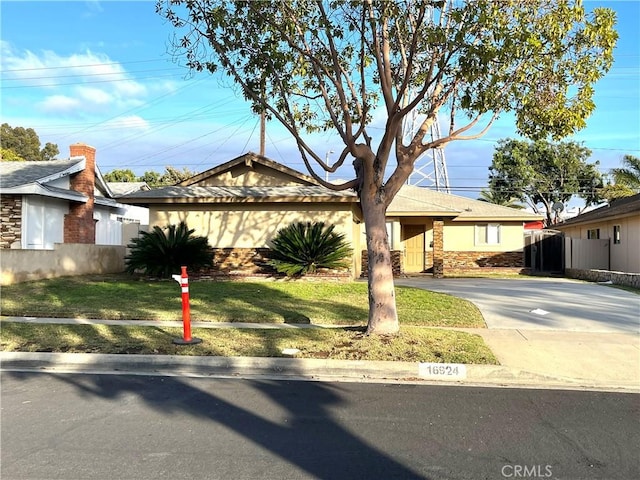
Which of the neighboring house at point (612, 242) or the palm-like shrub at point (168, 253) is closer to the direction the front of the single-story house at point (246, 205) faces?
the palm-like shrub

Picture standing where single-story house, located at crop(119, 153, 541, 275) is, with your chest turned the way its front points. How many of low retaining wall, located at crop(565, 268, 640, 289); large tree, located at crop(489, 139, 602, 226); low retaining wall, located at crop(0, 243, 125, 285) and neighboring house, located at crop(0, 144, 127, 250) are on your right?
2

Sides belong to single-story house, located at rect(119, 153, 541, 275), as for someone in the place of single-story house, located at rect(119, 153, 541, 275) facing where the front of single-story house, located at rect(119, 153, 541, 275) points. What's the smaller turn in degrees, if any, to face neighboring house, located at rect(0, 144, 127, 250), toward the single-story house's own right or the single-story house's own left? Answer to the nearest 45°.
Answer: approximately 90° to the single-story house's own right

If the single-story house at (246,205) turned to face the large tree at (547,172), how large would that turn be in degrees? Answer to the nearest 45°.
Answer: approximately 135° to its left

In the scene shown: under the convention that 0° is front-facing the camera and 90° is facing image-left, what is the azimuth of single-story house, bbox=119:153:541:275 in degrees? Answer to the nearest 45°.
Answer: approximately 0°

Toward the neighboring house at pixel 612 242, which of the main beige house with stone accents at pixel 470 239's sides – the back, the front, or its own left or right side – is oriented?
left
